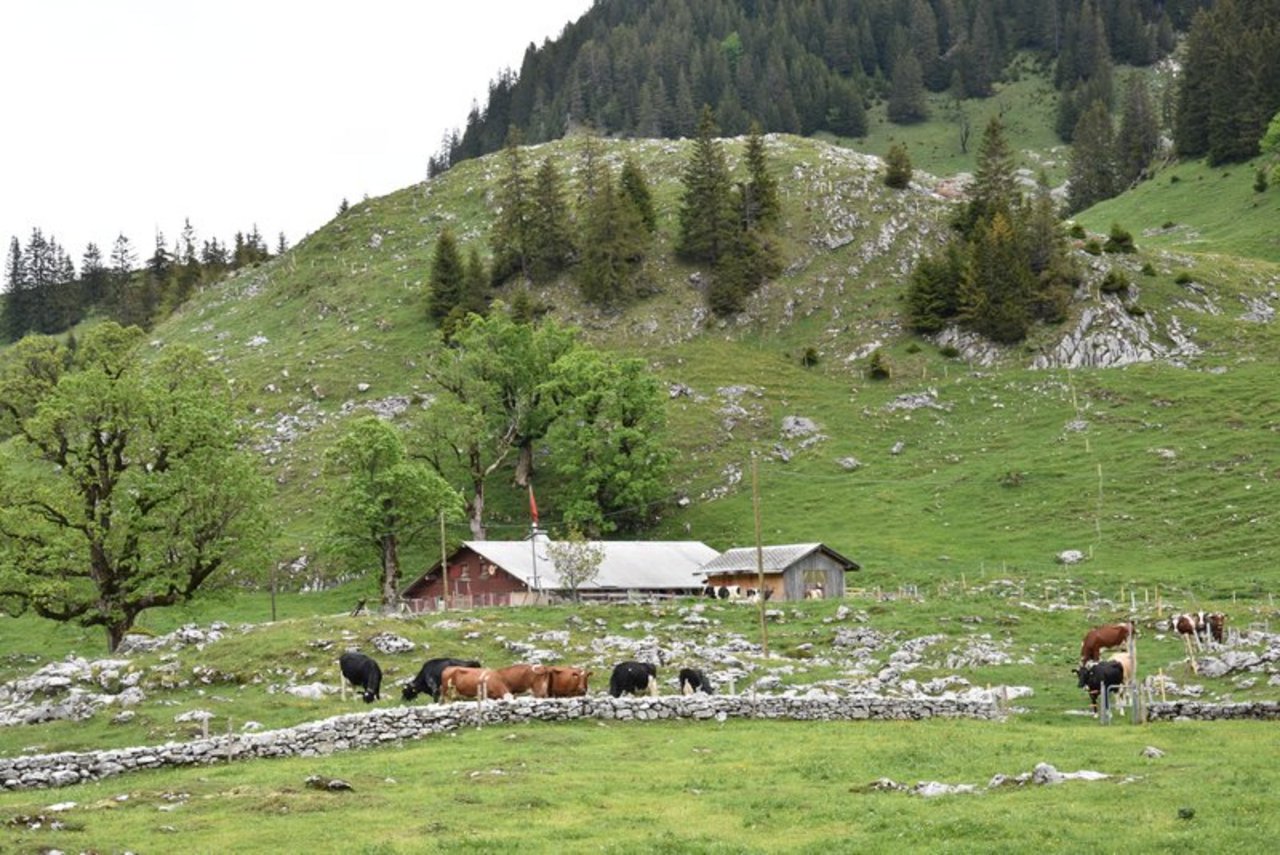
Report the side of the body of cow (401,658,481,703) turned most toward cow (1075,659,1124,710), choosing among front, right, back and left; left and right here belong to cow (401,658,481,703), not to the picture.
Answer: back

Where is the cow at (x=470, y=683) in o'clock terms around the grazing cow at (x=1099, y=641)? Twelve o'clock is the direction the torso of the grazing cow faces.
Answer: The cow is roughly at 11 o'clock from the grazing cow.

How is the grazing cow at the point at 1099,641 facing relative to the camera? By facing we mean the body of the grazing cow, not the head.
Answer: to the viewer's left

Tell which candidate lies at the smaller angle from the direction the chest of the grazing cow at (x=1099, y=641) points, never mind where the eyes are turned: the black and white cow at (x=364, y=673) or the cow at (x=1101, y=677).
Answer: the black and white cow

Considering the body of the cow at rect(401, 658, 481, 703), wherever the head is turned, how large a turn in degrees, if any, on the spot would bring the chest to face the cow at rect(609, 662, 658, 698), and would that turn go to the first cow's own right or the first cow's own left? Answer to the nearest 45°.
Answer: approximately 180°

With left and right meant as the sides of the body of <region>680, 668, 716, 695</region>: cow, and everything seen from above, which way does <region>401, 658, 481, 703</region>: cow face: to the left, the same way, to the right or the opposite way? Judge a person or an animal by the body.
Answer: the opposite way

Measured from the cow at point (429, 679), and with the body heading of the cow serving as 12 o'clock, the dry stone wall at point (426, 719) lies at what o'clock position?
The dry stone wall is roughly at 9 o'clock from the cow.

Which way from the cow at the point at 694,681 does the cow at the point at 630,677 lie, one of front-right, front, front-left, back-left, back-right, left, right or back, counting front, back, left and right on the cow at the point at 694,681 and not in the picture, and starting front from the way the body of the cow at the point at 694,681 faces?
back

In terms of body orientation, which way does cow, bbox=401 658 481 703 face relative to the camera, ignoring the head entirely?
to the viewer's left

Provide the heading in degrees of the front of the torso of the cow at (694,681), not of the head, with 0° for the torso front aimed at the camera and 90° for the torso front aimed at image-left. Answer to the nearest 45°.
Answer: approximately 270°

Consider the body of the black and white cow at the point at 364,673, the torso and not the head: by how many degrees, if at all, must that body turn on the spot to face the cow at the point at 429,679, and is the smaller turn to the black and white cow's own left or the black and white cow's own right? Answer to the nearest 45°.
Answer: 0° — it already faces it
